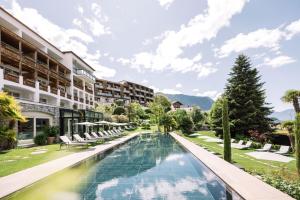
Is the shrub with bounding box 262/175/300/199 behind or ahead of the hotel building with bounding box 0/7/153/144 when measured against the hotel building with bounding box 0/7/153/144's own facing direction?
ahead

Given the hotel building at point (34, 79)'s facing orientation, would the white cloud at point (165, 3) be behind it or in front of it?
in front

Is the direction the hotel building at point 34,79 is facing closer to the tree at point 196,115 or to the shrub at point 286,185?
the shrub

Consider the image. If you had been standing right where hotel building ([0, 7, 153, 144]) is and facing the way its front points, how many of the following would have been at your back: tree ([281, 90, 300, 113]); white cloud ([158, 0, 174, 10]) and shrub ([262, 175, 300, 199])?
0

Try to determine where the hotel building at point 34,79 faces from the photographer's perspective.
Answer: facing the viewer and to the right of the viewer

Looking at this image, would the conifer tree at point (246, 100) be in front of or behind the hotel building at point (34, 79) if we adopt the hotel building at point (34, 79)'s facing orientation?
in front

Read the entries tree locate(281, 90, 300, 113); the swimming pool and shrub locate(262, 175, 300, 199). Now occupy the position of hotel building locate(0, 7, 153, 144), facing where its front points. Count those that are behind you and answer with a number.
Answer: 0

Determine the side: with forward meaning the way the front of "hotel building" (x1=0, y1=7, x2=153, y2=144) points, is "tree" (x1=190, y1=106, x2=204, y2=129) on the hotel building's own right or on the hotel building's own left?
on the hotel building's own left

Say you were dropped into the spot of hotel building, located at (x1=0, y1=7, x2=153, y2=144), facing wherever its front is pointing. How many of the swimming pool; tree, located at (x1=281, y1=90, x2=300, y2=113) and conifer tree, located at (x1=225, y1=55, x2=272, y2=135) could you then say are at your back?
0

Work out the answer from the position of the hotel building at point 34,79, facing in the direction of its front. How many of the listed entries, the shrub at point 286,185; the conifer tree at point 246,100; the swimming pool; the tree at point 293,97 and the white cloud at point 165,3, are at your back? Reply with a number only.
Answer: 0

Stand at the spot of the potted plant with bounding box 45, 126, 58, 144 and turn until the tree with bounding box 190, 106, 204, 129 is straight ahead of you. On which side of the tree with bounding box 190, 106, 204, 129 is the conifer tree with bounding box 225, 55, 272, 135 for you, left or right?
right
